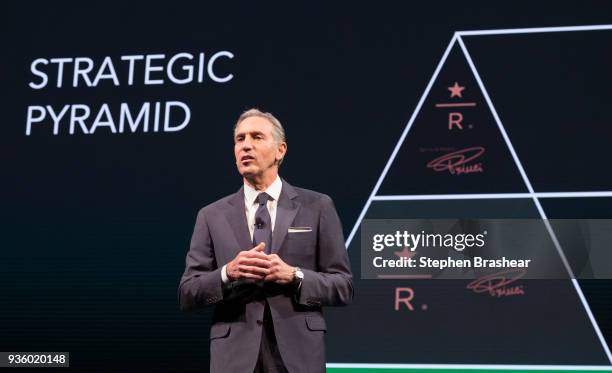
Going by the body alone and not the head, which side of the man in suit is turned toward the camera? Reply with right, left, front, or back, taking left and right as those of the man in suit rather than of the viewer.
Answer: front

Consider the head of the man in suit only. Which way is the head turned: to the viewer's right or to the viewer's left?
to the viewer's left
